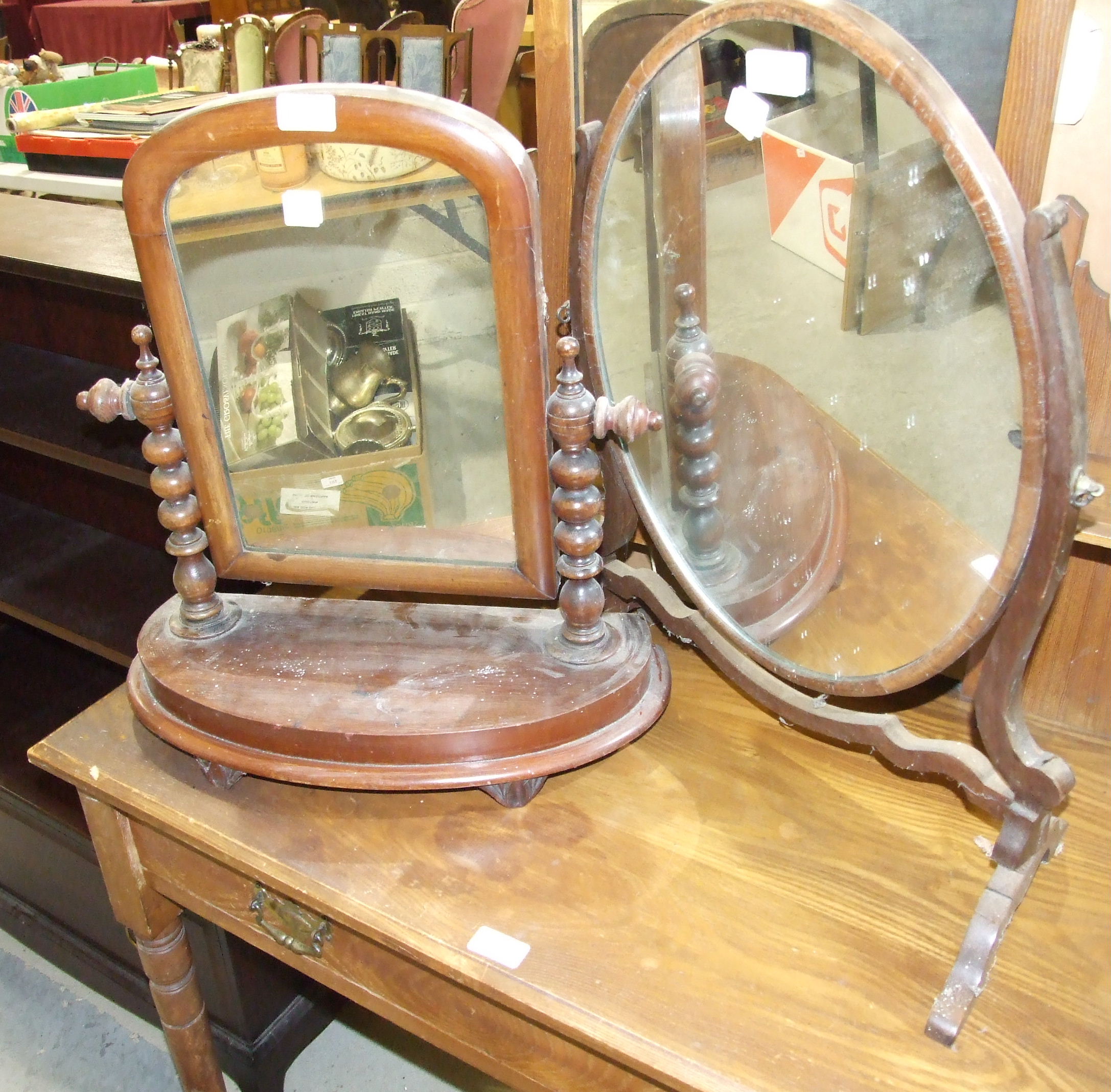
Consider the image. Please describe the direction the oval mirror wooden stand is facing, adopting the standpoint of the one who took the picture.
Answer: facing the viewer and to the left of the viewer

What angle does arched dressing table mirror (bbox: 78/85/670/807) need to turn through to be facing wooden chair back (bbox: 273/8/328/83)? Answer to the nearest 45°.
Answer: approximately 180°

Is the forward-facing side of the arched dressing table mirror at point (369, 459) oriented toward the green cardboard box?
no

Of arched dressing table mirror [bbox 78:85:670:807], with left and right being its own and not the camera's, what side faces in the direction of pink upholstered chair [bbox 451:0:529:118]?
back

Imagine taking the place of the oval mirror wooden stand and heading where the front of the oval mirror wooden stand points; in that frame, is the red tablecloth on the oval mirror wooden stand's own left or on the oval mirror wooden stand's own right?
on the oval mirror wooden stand's own right

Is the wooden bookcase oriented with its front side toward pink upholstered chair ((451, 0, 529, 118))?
no

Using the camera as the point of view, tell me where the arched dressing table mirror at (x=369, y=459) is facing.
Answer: facing the viewer

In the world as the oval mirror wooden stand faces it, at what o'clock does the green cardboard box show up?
The green cardboard box is roughly at 3 o'clock from the oval mirror wooden stand.

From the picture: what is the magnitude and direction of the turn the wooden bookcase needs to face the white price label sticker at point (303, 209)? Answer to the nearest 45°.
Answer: approximately 45° to its left

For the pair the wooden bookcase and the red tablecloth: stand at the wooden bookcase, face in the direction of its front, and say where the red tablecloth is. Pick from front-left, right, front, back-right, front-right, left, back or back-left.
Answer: back-right
